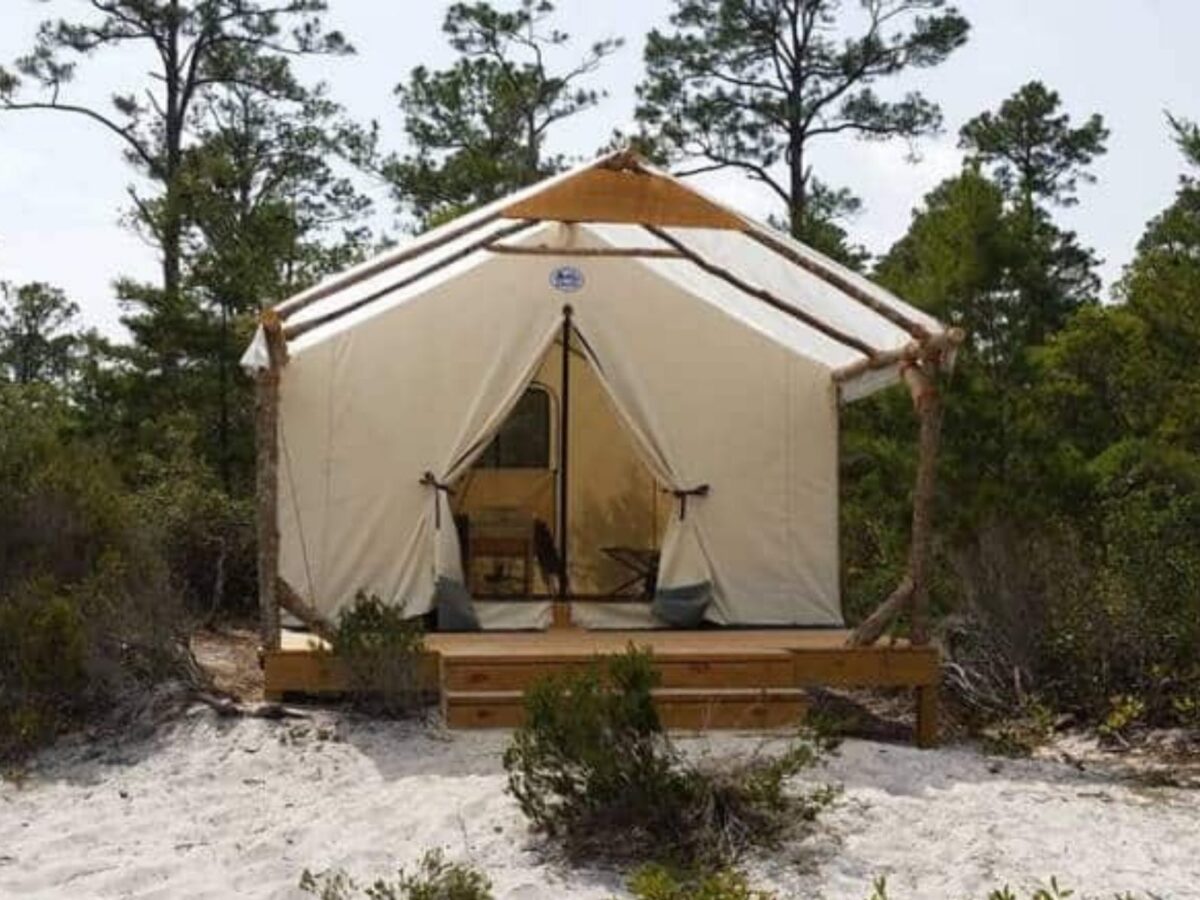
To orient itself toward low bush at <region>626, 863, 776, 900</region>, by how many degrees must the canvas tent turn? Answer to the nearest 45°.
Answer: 0° — it already faces it

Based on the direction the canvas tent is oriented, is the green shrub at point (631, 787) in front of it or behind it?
in front

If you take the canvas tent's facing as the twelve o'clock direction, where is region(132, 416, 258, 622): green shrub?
The green shrub is roughly at 4 o'clock from the canvas tent.

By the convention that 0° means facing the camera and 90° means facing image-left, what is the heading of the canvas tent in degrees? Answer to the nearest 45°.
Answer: approximately 0°

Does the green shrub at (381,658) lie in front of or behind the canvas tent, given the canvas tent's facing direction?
in front

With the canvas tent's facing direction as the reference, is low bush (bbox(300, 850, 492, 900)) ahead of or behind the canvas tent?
ahead

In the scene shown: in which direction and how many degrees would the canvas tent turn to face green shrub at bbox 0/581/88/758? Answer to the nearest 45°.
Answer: approximately 45° to its right

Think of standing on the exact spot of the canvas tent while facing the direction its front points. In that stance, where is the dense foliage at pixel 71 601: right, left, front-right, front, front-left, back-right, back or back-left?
front-right

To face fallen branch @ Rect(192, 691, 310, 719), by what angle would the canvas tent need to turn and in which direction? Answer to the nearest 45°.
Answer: approximately 45° to its right
